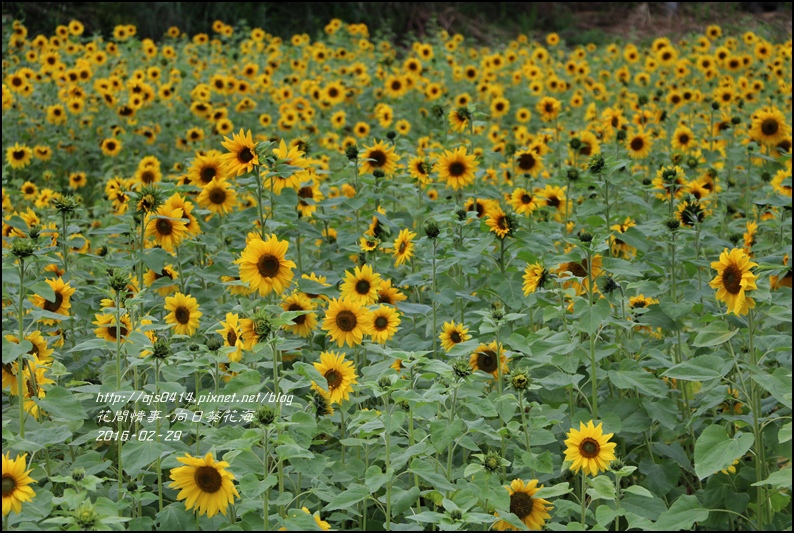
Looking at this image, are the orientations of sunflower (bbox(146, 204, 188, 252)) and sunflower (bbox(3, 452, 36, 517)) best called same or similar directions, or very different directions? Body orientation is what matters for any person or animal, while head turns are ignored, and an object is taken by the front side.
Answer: same or similar directions

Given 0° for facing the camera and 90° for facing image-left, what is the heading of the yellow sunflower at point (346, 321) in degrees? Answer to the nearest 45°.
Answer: approximately 0°

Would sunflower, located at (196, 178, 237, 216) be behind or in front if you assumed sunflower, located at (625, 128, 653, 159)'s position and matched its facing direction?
in front

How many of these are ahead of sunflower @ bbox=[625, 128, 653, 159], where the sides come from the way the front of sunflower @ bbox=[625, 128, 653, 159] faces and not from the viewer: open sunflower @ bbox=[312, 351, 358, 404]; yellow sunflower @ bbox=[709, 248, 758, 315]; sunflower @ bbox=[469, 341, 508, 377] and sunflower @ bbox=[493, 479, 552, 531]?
4

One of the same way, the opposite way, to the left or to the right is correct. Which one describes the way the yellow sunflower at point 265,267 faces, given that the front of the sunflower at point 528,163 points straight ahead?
the same way

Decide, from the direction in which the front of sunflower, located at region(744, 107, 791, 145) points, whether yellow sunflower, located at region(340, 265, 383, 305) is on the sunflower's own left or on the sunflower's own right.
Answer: on the sunflower's own right

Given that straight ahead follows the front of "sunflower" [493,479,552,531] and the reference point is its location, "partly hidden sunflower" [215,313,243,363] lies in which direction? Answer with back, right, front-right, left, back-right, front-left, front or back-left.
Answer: right

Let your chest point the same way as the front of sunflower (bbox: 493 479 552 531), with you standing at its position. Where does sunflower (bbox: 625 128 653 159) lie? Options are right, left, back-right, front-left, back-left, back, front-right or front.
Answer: back

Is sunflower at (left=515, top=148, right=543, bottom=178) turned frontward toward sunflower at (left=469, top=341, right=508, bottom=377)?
yes

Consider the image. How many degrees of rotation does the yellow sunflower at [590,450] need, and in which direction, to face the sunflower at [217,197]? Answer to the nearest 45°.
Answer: approximately 135° to its right

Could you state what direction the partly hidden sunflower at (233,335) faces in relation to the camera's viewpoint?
facing the viewer and to the left of the viewer

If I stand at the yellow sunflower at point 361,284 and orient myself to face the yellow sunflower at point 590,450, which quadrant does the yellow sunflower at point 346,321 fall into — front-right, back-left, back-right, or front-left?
front-right

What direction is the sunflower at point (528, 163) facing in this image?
toward the camera

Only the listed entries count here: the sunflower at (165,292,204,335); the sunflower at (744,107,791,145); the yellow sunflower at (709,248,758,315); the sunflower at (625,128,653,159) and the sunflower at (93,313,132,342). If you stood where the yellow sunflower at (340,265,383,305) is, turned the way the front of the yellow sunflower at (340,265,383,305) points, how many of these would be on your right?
2

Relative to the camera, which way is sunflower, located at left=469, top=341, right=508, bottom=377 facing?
toward the camera
